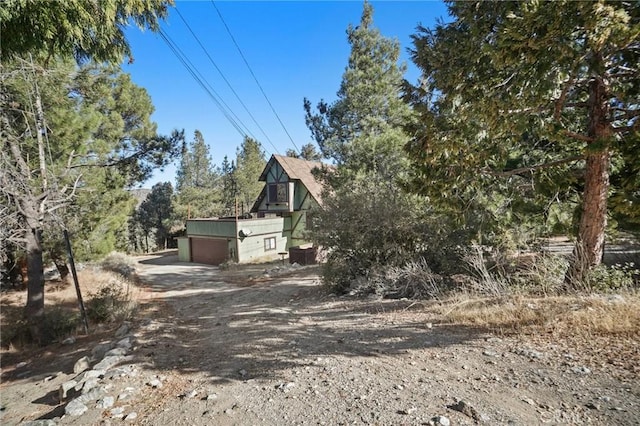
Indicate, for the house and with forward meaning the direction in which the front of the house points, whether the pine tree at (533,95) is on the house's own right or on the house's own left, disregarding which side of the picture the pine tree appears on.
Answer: on the house's own left

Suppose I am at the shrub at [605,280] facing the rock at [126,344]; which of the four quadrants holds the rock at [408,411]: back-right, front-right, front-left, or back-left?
front-left

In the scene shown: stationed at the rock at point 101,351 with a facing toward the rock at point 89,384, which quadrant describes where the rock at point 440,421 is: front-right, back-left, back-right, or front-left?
front-left

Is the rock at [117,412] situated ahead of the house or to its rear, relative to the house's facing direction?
ahead

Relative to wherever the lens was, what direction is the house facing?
facing the viewer and to the left of the viewer

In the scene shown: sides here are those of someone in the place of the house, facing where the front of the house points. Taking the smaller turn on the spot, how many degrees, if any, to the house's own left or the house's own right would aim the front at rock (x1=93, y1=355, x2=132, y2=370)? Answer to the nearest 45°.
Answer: approximately 45° to the house's own left

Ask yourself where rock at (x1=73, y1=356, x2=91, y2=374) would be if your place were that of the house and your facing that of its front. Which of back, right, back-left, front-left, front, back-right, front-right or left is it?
front-left

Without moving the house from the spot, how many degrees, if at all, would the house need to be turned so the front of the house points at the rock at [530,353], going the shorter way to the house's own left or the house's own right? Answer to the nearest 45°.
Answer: approximately 45° to the house's own left

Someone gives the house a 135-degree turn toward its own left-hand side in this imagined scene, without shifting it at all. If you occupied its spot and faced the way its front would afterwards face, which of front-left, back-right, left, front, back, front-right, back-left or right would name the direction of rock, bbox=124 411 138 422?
right

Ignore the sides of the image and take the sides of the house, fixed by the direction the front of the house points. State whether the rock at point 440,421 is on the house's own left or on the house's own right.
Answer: on the house's own left

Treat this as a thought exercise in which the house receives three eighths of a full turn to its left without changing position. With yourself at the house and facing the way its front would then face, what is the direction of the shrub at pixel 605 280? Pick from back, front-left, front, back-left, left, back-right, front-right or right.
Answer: right

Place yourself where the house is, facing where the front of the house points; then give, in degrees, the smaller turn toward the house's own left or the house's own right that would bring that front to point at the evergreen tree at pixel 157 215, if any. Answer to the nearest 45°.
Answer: approximately 90° to the house's own right

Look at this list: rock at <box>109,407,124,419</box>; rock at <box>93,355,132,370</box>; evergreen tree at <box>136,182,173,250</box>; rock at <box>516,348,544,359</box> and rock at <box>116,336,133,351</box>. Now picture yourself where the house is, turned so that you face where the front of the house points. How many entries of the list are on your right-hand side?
1

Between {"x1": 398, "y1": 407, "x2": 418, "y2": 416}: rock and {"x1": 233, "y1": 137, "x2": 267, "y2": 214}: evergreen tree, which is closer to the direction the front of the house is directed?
the rock

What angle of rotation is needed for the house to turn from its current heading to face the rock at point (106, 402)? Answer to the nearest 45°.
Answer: approximately 45° to its left

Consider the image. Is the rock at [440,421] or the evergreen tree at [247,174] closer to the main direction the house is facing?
the rock

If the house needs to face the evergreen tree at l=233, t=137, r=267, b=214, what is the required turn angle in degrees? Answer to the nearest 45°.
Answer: approximately 135° to its right
